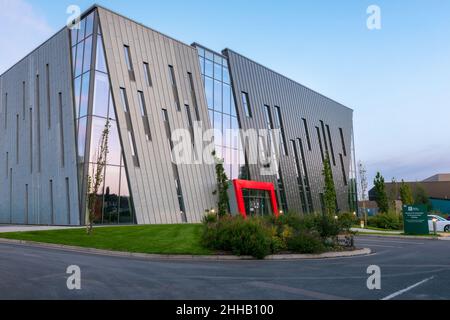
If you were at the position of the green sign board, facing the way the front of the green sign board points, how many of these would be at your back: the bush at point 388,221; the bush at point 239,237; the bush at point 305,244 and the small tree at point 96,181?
1

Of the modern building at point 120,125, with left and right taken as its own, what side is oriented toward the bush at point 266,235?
front

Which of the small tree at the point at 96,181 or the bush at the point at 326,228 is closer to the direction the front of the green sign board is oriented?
the bush

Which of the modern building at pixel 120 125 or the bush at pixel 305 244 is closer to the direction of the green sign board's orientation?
the bush

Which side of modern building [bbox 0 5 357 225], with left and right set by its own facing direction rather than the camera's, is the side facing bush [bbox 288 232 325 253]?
front

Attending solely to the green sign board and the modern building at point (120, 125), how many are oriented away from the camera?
0

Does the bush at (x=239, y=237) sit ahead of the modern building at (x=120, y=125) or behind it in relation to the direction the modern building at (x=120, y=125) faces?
ahead

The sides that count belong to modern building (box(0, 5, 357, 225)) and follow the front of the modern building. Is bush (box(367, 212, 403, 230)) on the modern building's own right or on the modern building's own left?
on the modern building's own left

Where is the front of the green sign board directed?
toward the camera

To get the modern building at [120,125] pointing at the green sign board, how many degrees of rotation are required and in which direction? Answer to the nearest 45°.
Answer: approximately 45° to its left

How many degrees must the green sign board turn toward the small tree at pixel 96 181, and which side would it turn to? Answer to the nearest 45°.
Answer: approximately 45° to its right
